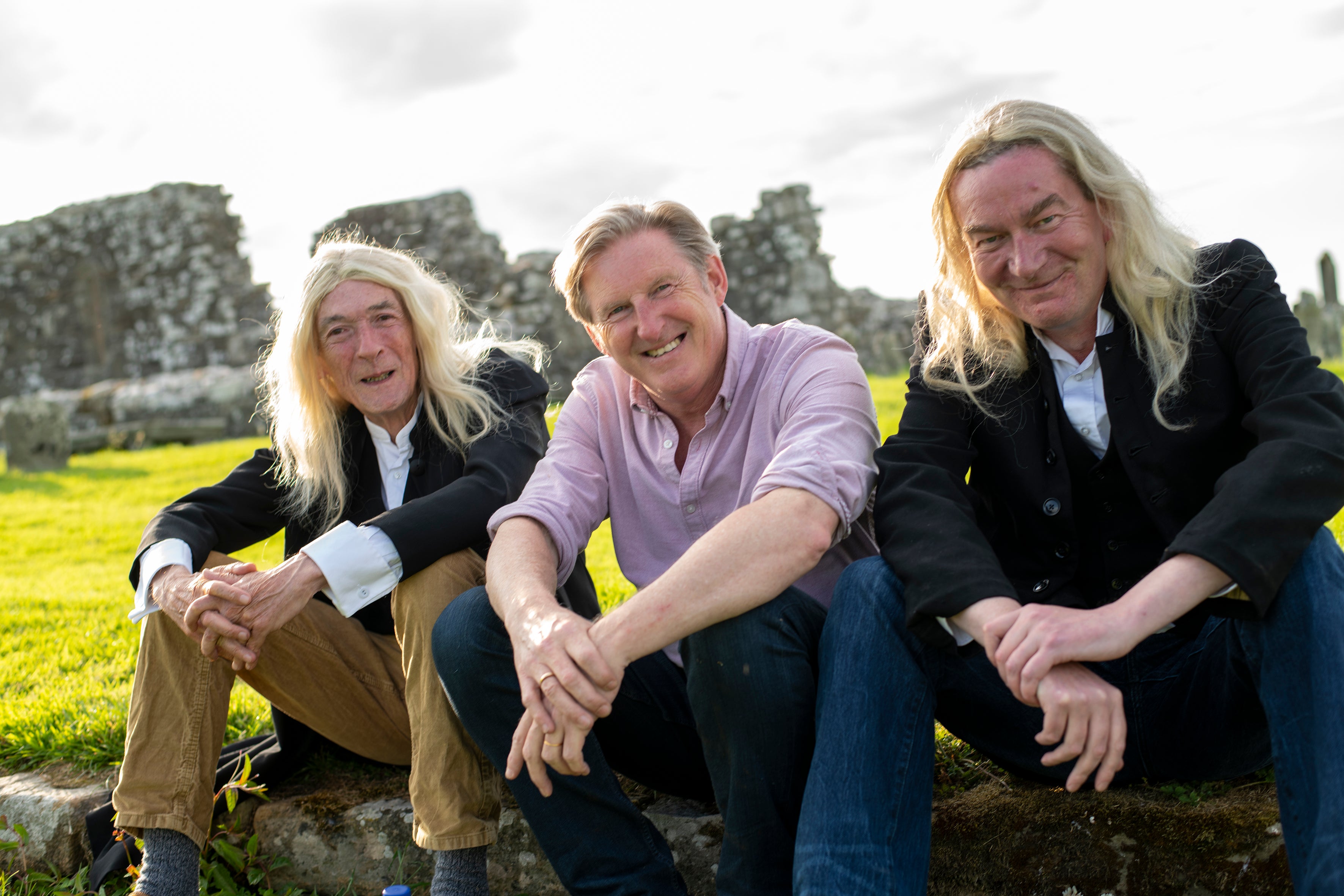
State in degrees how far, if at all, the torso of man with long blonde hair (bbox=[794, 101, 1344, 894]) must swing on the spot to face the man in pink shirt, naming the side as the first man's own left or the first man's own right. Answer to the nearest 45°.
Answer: approximately 90° to the first man's own right

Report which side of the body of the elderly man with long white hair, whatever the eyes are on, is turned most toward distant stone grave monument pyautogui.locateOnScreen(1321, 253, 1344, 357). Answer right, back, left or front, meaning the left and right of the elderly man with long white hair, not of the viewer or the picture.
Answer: back

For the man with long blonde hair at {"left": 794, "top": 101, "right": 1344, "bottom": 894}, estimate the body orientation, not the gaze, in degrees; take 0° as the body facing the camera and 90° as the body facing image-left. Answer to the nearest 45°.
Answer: approximately 0°

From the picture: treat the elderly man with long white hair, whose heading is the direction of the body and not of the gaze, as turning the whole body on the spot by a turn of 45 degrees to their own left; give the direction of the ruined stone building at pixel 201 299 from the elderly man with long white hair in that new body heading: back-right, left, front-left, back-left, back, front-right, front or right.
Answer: back

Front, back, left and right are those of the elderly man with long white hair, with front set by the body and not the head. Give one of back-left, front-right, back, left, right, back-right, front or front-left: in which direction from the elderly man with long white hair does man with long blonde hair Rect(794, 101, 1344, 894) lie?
left

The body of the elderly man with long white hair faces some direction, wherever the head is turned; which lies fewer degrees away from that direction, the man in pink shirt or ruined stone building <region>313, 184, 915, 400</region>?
the man in pink shirt

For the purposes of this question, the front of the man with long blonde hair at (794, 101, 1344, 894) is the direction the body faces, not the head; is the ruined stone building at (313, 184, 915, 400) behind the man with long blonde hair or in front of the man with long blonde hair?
behind

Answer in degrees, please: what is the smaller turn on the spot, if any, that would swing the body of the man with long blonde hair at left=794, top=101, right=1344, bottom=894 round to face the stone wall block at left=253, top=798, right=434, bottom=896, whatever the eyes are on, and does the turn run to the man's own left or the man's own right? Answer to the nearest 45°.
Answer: approximately 90° to the man's own right

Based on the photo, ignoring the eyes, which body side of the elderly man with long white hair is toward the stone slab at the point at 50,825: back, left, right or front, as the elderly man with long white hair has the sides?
right

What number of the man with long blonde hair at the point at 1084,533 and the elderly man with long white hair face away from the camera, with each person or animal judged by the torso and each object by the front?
0
